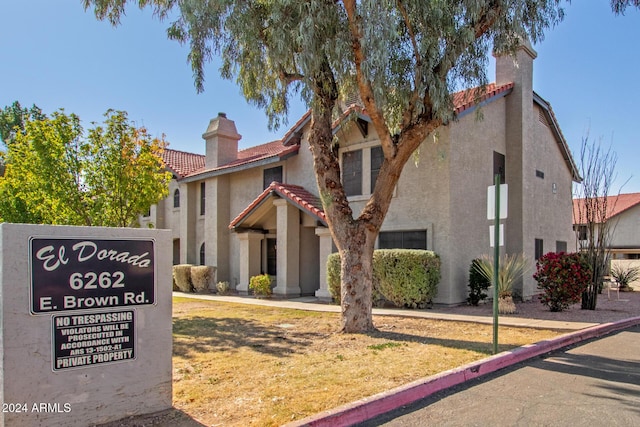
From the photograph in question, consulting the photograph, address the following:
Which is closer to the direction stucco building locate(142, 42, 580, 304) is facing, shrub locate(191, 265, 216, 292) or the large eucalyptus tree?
the large eucalyptus tree

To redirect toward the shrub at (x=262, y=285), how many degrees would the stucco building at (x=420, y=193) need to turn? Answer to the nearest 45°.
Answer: approximately 45° to its right

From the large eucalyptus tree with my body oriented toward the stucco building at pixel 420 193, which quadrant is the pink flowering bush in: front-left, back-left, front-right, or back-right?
front-right

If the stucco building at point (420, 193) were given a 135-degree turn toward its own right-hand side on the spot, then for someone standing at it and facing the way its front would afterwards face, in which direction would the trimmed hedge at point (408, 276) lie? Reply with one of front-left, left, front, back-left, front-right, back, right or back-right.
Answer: back

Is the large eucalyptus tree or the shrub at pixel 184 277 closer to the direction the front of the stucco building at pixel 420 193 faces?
the large eucalyptus tree

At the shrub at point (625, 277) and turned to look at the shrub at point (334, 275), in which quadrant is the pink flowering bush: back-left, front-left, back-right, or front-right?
front-left
